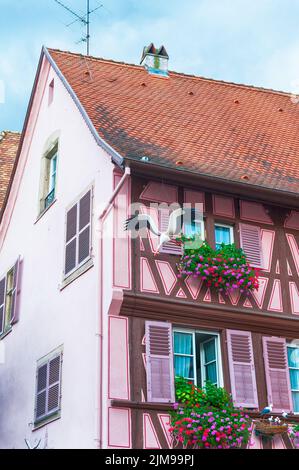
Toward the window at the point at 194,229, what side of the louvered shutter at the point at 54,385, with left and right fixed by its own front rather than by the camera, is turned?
left

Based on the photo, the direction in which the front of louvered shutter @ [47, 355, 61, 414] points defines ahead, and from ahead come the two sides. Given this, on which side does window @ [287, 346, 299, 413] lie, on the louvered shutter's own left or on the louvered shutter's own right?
on the louvered shutter's own left

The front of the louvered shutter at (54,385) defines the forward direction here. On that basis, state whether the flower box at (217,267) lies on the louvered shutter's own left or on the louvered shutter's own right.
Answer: on the louvered shutter's own left

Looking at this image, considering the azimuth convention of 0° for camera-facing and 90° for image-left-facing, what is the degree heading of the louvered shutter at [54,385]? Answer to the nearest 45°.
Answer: approximately 45°

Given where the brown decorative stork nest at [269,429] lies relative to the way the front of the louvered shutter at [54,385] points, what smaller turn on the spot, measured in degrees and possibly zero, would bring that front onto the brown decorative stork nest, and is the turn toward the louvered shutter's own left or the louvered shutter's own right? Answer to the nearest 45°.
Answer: approximately 90° to the louvered shutter's own left

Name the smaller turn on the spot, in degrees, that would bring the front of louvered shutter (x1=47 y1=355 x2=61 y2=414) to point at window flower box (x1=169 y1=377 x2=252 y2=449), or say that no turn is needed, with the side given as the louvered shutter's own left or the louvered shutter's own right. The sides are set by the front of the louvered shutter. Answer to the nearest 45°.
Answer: approximately 90° to the louvered shutter's own left

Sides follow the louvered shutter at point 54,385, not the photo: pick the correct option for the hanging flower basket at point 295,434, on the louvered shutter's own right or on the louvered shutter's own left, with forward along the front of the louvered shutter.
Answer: on the louvered shutter's own left
